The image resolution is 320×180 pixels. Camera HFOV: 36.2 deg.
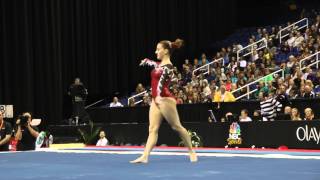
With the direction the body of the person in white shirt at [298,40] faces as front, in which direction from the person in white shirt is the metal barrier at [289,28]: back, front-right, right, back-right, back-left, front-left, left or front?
back-right

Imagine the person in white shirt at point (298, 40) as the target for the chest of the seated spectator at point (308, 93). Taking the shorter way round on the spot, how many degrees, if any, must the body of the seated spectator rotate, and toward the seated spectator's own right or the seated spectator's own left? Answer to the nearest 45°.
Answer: approximately 135° to the seated spectator's own right

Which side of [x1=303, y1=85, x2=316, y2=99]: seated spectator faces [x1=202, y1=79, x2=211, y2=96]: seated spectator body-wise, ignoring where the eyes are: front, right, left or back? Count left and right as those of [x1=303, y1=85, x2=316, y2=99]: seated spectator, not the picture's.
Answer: right

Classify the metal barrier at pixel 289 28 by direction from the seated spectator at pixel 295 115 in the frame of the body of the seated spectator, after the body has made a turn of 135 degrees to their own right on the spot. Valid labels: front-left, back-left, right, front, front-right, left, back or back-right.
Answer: front

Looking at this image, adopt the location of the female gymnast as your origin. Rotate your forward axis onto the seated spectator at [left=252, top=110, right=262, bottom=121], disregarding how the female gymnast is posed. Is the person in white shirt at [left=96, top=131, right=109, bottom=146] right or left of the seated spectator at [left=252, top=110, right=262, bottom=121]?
left

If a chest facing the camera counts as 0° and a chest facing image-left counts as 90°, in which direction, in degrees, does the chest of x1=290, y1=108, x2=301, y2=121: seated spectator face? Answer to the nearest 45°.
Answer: approximately 45°

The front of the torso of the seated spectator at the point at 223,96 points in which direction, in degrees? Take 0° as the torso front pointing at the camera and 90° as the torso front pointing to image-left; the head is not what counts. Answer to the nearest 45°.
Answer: approximately 0°

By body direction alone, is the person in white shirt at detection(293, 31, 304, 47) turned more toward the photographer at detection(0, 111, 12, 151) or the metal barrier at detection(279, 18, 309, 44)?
the photographer

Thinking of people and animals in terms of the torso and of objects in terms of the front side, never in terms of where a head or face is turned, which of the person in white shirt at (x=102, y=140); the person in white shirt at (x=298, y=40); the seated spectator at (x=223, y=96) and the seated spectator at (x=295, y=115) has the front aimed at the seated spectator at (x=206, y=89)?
the person in white shirt at (x=298, y=40)
